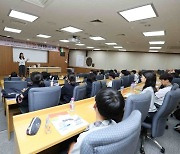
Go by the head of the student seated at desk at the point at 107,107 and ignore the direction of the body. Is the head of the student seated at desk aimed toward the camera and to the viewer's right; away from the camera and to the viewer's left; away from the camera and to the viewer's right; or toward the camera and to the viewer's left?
away from the camera and to the viewer's left

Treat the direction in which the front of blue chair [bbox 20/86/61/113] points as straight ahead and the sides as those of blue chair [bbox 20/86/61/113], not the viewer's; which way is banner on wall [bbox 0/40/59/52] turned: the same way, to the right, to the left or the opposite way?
the opposite way

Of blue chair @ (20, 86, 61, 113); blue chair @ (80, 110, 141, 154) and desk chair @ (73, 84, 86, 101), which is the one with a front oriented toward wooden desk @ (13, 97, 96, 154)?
blue chair @ (80, 110, 141, 154)

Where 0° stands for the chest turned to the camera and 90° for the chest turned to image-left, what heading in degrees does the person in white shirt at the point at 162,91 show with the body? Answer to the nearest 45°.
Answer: approximately 90°

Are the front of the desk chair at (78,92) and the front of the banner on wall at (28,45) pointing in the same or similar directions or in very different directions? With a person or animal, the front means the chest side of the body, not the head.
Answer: very different directions

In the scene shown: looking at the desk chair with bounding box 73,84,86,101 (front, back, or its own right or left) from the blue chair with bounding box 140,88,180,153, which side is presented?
back

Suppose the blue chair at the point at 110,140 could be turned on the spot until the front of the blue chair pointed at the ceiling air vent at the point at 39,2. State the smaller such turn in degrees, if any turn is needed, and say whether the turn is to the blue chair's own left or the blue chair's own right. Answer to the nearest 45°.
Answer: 0° — it already faces it

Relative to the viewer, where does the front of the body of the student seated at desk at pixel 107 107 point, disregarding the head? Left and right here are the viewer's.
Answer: facing away from the viewer and to the left of the viewer

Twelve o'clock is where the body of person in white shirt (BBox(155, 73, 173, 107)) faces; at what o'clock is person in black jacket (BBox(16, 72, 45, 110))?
The person in black jacket is roughly at 11 o'clock from the person in white shirt.

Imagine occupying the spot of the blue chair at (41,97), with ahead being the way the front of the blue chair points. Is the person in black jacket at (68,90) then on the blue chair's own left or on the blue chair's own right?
on the blue chair's own right

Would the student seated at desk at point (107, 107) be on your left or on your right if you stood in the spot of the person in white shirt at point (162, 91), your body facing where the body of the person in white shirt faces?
on your left
